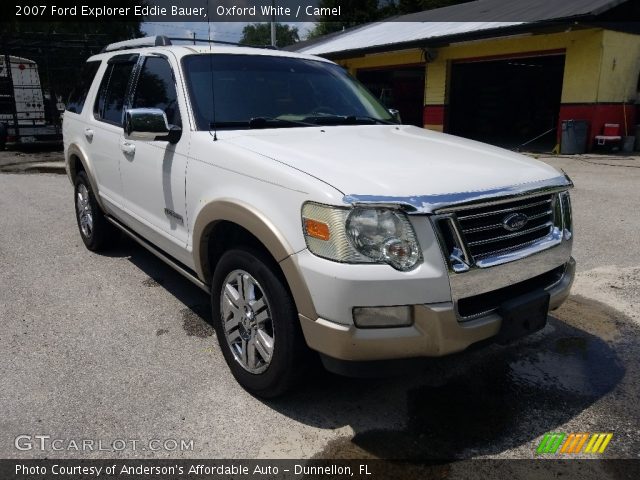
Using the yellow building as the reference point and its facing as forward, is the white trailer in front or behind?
in front

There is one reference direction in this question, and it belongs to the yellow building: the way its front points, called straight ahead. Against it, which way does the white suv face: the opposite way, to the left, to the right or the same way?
to the left

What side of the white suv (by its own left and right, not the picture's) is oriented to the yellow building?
left

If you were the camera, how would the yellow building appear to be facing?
facing the viewer and to the left of the viewer

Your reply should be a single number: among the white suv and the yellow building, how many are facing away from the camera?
0

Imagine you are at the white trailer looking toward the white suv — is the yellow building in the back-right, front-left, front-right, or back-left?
front-left

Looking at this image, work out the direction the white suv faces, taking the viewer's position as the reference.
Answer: facing the viewer and to the right of the viewer

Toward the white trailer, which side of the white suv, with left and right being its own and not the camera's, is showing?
back

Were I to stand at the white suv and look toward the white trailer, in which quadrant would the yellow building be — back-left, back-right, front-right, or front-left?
front-right

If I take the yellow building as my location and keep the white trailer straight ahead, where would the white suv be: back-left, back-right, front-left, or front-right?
front-left
